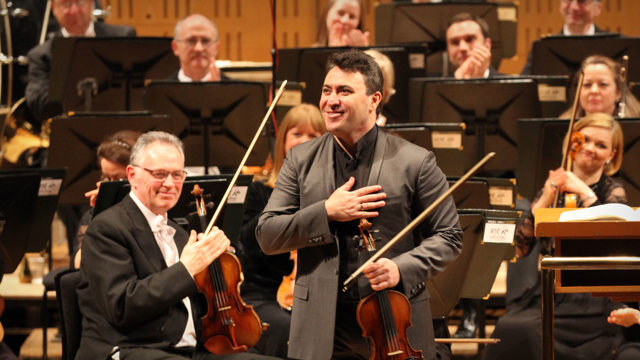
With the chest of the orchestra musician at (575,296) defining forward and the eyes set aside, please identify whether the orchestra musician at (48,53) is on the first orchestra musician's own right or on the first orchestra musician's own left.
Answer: on the first orchestra musician's own right

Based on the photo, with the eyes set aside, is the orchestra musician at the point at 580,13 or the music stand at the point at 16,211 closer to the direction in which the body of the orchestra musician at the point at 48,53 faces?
the music stand

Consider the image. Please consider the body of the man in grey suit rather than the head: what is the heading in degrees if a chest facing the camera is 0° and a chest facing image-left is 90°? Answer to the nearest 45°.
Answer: approximately 45°

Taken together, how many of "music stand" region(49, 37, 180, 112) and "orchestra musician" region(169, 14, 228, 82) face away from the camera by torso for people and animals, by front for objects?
1

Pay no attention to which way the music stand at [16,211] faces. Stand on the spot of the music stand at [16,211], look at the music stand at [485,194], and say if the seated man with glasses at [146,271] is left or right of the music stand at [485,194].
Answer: right

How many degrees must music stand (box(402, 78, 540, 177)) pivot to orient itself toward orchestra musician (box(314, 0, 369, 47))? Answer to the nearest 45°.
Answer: approximately 45° to its left

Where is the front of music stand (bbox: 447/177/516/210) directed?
away from the camera

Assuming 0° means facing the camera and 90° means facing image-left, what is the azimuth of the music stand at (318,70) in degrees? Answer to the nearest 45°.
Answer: approximately 180°

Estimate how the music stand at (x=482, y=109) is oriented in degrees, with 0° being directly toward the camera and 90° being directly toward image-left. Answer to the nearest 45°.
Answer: approximately 180°

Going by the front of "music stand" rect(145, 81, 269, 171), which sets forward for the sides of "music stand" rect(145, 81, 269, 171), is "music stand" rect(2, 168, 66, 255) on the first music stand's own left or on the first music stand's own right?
on the first music stand's own left

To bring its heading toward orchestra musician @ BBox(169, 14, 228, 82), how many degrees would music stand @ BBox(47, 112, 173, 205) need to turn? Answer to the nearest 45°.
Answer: approximately 45° to its right

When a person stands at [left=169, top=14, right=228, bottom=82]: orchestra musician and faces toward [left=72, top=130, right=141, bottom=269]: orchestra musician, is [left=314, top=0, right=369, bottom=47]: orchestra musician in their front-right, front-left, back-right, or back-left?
back-left

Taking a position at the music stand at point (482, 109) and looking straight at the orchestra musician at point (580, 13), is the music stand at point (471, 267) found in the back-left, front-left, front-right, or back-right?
back-right

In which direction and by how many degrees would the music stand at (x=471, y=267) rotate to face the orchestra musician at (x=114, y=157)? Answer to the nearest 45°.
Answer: approximately 90° to its left

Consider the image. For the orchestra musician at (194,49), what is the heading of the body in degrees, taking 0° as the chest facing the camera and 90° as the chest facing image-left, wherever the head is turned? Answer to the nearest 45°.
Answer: approximately 0°
